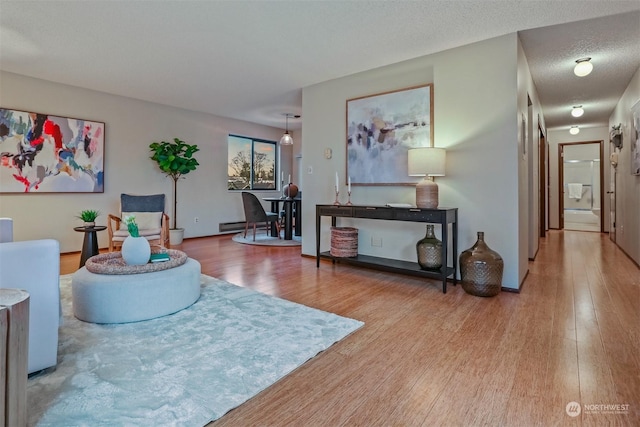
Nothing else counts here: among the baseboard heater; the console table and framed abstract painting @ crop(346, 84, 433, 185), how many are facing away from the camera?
0

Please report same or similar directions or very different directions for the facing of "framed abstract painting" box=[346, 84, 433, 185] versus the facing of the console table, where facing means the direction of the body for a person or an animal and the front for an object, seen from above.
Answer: same or similar directions

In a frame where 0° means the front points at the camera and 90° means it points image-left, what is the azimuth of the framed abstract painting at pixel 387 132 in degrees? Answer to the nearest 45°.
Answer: approximately 45°

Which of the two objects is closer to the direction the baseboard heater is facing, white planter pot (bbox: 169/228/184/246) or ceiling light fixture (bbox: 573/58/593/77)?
the ceiling light fixture

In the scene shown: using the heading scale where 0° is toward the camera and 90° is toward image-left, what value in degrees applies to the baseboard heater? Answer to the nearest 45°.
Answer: approximately 315°

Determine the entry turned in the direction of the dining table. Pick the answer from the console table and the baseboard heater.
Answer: the baseboard heater

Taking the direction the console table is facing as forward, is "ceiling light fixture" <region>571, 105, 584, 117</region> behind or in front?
behind

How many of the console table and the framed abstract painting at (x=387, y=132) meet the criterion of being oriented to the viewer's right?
0

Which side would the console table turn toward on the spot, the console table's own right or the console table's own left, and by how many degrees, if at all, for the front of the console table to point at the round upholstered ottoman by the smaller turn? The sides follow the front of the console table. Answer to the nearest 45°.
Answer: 0° — it already faces it

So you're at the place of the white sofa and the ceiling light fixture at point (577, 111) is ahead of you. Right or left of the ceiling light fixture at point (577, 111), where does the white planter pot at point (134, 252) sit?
left

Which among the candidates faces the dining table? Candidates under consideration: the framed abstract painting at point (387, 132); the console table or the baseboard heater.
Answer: the baseboard heater

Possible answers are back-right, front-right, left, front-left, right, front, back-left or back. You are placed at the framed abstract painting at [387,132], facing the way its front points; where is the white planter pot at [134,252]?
front
